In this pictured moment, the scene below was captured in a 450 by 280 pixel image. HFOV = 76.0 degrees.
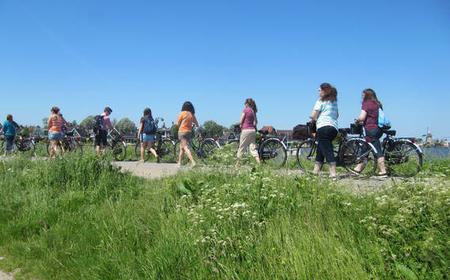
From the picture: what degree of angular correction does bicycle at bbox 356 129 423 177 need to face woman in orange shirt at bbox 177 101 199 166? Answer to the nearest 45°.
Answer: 0° — it already faces them

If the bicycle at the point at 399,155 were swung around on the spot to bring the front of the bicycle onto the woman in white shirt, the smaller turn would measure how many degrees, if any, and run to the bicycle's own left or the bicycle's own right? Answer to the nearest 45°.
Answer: approximately 45° to the bicycle's own left

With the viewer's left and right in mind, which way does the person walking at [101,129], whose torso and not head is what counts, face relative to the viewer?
facing to the right of the viewer

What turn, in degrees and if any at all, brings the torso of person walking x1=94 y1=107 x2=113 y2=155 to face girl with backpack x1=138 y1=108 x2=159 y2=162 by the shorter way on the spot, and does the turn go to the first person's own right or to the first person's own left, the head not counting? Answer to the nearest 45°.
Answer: approximately 45° to the first person's own right

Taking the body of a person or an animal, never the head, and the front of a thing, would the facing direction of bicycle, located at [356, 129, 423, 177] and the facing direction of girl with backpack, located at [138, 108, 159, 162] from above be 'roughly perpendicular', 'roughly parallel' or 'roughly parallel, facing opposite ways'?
roughly parallel

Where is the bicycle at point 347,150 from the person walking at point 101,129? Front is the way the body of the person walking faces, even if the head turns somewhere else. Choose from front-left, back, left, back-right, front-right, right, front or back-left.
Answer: front-right

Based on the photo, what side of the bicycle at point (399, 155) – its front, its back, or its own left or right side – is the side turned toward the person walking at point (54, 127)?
front

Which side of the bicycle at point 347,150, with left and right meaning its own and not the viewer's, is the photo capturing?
left

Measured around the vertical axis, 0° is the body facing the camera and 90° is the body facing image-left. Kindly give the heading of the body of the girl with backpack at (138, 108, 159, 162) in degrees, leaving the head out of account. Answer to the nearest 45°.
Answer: approximately 135°
